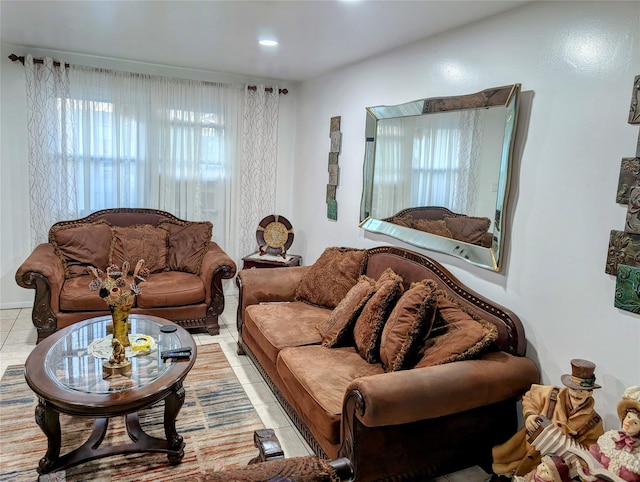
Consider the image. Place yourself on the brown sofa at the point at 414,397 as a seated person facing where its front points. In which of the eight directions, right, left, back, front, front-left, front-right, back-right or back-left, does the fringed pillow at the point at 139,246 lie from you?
right

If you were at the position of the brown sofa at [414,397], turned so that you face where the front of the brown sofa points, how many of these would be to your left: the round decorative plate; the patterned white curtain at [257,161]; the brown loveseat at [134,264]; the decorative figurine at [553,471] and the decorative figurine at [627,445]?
2

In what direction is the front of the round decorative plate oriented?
toward the camera

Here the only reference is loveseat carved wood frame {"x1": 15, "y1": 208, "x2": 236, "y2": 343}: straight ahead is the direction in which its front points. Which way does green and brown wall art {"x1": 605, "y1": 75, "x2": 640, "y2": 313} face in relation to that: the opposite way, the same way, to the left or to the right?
to the right

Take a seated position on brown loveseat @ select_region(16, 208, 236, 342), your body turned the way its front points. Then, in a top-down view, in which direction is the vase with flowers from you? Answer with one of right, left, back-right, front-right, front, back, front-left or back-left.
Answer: front

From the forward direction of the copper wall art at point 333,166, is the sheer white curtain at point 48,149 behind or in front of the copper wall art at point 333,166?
in front

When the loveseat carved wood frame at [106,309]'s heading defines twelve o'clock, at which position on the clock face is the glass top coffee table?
The glass top coffee table is roughly at 12 o'clock from the loveseat carved wood frame.

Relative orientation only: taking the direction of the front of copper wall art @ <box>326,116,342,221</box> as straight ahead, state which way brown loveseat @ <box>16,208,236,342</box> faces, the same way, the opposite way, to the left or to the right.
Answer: to the left

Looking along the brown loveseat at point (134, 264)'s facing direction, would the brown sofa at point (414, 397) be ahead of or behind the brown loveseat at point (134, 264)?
ahead

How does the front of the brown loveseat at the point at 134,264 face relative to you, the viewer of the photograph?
facing the viewer

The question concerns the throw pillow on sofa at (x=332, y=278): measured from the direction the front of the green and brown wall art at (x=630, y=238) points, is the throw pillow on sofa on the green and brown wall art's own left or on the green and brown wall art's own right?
on the green and brown wall art's own right

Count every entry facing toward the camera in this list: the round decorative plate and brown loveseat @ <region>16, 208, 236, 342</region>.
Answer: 2

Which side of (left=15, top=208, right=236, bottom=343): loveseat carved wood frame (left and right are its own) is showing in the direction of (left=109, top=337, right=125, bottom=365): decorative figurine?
front

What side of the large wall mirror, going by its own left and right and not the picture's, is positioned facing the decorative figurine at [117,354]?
front

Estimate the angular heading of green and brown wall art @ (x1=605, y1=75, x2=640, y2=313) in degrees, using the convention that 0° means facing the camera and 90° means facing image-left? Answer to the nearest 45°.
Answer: approximately 45°

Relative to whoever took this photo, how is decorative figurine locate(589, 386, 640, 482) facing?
facing the viewer and to the left of the viewer

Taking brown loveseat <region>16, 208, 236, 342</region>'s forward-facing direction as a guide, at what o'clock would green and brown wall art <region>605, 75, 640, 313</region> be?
The green and brown wall art is roughly at 11 o'clock from the brown loveseat.

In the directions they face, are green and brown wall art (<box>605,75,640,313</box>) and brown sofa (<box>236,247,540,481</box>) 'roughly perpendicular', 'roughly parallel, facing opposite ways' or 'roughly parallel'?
roughly parallel

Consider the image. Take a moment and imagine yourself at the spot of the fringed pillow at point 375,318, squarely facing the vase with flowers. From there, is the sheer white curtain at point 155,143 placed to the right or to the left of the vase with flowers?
right
